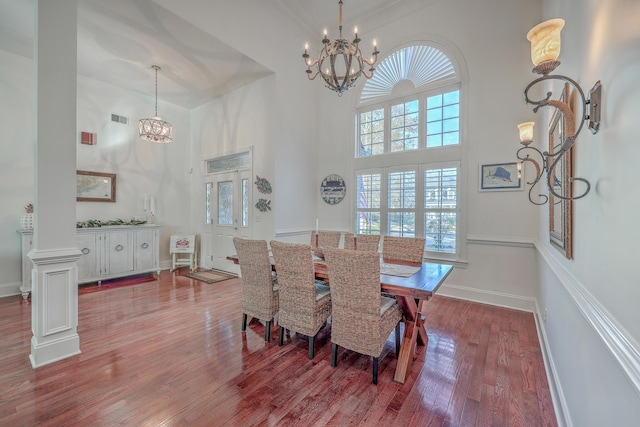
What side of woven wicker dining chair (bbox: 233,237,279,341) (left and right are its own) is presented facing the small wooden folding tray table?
left

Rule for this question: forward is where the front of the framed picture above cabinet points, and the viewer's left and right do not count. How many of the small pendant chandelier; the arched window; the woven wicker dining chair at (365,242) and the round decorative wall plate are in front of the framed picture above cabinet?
4

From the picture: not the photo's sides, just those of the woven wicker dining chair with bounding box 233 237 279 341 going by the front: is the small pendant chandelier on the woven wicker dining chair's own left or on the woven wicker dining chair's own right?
on the woven wicker dining chair's own left

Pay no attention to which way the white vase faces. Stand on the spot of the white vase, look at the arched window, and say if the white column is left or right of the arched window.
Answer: right

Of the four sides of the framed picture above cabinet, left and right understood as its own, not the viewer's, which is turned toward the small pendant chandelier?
front

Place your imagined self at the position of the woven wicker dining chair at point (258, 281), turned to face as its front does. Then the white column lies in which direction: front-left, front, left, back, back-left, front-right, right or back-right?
back-left

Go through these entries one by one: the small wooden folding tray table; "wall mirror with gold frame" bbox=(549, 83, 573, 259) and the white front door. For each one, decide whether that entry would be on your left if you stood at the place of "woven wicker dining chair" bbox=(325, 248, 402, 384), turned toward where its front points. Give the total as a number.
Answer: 2

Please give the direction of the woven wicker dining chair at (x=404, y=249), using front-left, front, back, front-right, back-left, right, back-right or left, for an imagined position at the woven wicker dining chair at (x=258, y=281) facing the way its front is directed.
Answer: front-right

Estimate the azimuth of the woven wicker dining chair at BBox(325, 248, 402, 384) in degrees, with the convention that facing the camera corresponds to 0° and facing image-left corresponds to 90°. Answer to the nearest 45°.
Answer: approximately 225°

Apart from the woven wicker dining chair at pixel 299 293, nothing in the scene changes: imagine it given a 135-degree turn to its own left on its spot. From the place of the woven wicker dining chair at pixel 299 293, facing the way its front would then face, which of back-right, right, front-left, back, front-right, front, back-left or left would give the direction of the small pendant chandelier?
front-right

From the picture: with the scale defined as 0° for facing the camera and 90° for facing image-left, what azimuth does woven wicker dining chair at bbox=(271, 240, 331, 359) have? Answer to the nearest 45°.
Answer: approximately 225°

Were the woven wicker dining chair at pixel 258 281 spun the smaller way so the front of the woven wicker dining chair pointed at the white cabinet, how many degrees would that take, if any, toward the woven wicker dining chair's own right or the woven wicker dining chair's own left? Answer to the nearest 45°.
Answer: approximately 90° to the woven wicker dining chair's own left
